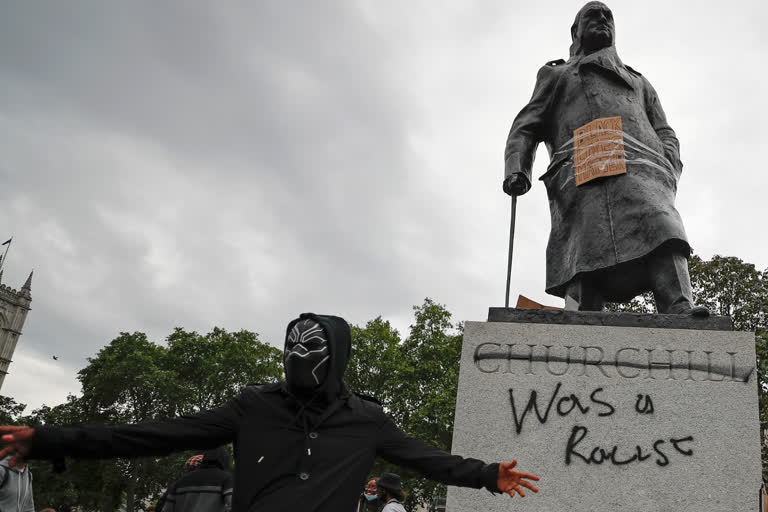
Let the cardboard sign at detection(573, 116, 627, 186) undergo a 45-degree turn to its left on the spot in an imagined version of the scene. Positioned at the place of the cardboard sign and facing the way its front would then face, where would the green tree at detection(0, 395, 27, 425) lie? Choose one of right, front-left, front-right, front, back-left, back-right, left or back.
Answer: back

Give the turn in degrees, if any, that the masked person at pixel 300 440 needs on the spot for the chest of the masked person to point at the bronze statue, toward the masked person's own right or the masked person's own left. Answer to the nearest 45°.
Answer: approximately 135° to the masked person's own left

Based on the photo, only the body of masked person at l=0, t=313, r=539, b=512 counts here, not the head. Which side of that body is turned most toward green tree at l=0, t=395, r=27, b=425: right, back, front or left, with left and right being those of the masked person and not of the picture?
back

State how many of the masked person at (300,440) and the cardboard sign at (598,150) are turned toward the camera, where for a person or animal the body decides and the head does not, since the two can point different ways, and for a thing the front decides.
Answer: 2

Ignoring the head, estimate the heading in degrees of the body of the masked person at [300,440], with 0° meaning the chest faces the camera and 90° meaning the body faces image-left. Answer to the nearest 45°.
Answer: approximately 0°

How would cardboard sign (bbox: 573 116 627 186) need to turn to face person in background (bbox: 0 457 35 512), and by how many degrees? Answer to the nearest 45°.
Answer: approximately 90° to its right

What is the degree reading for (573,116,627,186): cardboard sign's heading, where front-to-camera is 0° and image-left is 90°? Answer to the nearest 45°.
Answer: approximately 0°

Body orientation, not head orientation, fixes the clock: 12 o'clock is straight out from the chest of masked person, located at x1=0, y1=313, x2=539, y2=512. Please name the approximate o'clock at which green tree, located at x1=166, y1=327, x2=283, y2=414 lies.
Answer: The green tree is roughly at 6 o'clock from the masked person.

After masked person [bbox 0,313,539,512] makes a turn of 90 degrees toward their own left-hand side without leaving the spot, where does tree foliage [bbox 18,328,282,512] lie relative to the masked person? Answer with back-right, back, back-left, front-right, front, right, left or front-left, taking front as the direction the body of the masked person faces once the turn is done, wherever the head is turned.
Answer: left
